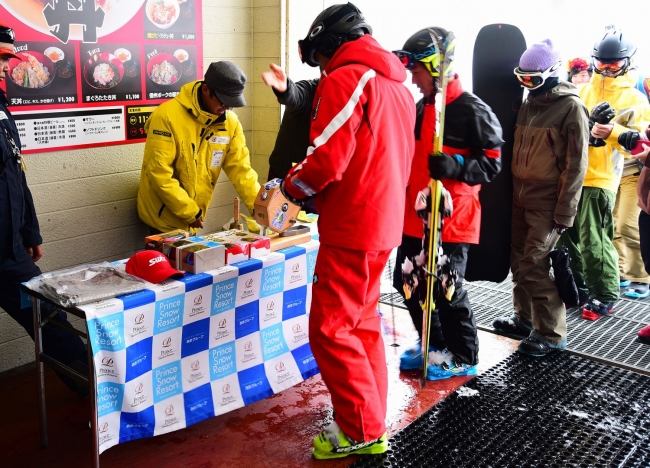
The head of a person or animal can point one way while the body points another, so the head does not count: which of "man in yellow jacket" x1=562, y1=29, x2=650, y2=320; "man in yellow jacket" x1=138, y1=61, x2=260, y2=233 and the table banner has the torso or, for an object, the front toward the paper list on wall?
"man in yellow jacket" x1=562, y1=29, x2=650, y2=320

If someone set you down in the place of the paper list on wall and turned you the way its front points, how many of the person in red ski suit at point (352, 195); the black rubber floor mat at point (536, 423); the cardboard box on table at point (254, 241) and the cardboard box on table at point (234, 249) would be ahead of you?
4

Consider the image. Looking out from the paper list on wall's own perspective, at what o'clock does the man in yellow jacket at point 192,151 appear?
The man in yellow jacket is roughly at 11 o'clock from the paper list on wall.

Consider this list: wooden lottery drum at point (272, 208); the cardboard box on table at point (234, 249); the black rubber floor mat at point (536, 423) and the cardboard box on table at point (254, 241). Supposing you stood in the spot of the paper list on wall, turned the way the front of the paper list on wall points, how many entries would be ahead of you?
4

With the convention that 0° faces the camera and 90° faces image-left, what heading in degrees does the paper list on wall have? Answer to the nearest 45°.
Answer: approximately 315°

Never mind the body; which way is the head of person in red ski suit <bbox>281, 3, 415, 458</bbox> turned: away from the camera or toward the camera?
away from the camera

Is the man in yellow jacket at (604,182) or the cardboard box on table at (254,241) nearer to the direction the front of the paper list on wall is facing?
the cardboard box on table

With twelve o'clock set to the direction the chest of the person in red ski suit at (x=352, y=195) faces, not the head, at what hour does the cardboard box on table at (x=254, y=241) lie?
The cardboard box on table is roughly at 12 o'clock from the person in red ski suit.

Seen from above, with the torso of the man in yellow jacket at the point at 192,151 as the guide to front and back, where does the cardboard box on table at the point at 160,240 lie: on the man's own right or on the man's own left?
on the man's own right

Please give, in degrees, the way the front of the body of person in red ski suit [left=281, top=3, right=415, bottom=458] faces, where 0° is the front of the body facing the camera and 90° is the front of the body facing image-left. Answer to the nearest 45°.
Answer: approximately 135°

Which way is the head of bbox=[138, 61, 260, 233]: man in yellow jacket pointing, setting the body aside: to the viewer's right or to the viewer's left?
to the viewer's right
